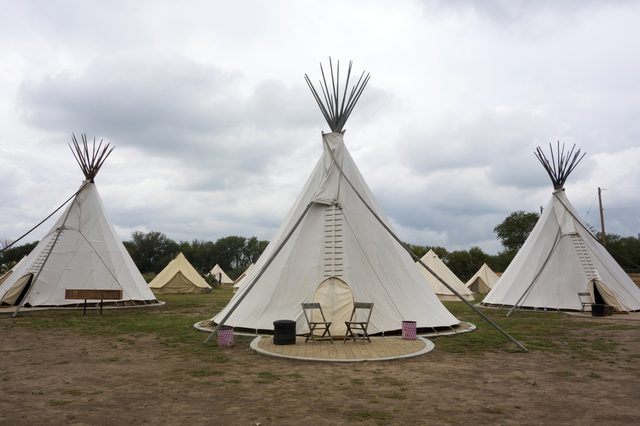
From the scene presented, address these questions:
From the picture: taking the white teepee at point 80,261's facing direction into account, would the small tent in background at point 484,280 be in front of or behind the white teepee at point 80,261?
behind

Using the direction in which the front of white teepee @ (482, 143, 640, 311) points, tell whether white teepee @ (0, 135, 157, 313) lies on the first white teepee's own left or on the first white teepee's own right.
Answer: on the first white teepee's own right

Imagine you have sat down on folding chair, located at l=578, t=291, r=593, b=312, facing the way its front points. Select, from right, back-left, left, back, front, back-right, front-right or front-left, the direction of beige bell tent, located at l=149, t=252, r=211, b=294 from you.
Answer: back-right

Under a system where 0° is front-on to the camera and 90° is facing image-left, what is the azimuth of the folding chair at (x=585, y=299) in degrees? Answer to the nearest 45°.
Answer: approximately 315°

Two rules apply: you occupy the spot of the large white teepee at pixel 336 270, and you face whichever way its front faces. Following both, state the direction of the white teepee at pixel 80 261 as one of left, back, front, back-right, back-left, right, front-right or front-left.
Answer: back-right

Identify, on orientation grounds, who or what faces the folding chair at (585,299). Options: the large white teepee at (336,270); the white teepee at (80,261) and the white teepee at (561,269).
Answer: the white teepee at (561,269)

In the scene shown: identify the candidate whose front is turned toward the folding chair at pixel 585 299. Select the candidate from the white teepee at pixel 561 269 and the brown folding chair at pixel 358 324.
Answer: the white teepee

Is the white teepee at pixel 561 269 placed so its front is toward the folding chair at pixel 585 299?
yes

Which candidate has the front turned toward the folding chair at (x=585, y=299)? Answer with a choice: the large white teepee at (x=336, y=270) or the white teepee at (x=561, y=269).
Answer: the white teepee

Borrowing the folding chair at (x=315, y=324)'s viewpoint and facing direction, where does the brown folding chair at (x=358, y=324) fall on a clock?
The brown folding chair is roughly at 10 o'clock from the folding chair.

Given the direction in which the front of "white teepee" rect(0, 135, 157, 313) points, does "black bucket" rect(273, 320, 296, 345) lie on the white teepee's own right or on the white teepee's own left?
on the white teepee's own left

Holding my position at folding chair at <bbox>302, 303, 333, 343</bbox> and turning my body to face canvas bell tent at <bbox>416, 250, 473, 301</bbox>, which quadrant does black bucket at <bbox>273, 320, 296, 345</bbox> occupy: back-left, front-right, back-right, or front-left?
back-left

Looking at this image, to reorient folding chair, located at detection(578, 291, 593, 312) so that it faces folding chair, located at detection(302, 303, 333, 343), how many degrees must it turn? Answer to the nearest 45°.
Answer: approximately 90° to its right
